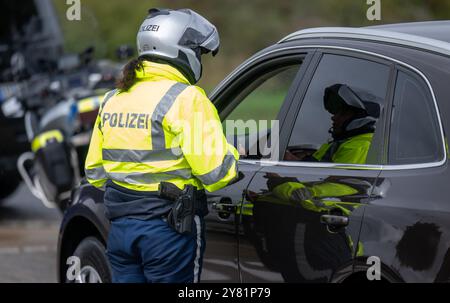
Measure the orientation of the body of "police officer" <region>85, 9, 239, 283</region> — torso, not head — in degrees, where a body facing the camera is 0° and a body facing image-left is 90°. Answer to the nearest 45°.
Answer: approximately 225°

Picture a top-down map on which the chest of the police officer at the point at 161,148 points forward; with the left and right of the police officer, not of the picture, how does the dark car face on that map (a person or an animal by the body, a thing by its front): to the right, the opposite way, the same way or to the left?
to the left

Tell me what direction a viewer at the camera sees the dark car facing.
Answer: facing away from the viewer and to the left of the viewer

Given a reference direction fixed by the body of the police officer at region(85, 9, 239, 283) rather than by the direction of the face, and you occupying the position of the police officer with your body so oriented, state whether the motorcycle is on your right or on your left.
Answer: on your left

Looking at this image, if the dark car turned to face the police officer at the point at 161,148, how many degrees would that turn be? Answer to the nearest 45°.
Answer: approximately 45° to its left

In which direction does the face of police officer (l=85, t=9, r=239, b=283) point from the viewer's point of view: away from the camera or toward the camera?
away from the camera
